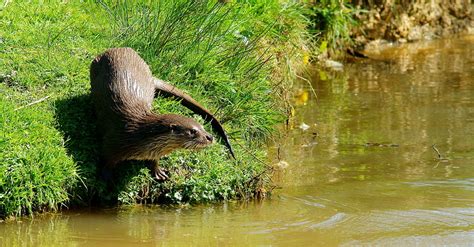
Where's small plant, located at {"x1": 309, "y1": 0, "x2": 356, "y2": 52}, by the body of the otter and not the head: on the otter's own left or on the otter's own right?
on the otter's own left

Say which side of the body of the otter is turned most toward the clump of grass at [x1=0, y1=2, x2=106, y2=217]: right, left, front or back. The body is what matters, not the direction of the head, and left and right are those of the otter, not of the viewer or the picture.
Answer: back

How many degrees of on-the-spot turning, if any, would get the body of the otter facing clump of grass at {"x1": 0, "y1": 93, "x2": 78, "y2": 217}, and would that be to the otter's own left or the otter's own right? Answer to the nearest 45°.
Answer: approximately 135° to the otter's own right

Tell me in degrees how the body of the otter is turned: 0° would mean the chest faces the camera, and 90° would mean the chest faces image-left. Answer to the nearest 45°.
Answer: approximately 315°
